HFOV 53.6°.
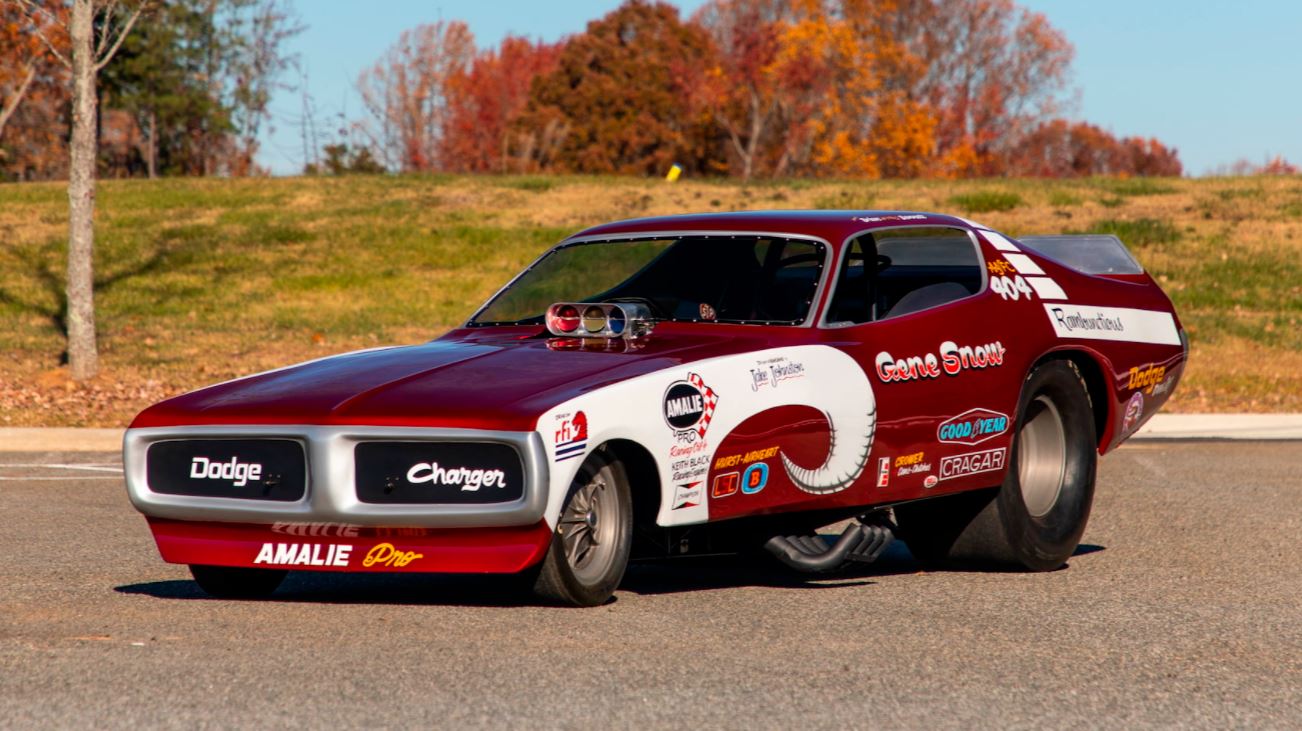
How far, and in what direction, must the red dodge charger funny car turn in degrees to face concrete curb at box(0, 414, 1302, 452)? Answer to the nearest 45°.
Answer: approximately 180°

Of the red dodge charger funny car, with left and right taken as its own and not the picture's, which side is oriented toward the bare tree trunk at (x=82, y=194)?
right

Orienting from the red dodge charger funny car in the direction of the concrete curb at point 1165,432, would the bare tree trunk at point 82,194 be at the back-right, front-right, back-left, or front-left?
front-left

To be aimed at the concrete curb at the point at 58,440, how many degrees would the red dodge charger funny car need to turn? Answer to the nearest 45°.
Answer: approximately 90° to its right
